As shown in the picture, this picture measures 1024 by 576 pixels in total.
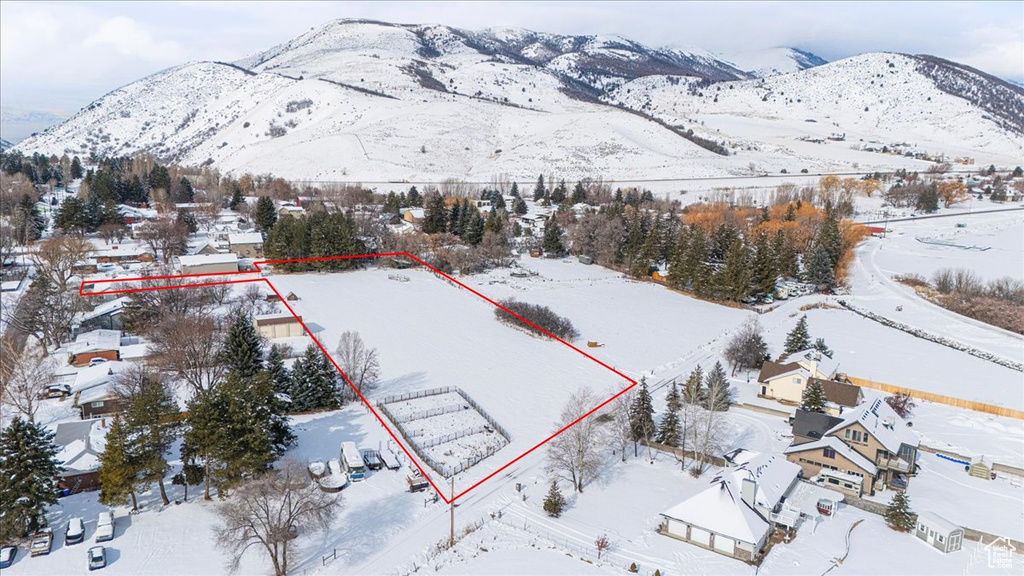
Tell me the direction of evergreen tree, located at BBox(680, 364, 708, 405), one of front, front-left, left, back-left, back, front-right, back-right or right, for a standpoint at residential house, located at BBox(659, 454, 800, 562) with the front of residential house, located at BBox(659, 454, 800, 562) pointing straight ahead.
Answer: back-right

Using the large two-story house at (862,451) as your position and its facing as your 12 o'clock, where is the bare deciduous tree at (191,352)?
The bare deciduous tree is roughly at 1 o'clock from the large two-story house.

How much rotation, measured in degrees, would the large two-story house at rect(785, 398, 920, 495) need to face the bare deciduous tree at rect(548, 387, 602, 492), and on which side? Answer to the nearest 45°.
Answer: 0° — it already faces it

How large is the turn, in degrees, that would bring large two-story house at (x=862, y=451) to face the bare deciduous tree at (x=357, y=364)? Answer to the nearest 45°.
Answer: approximately 45° to its right

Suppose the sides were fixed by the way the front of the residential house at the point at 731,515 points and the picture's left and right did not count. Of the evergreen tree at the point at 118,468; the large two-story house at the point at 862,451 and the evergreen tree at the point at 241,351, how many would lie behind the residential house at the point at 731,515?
1

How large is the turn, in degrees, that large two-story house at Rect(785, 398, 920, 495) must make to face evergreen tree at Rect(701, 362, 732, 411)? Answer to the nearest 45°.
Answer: approximately 90° to its right

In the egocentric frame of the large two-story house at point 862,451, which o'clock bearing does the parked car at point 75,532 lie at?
The parked car is roughly at 12 o'clock from the large two-story house.

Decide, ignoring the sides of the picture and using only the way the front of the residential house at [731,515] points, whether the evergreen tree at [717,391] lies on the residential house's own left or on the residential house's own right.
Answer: on the residential house's own right

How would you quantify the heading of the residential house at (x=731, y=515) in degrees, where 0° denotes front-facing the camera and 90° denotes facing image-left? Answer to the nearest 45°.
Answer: approximately 45°

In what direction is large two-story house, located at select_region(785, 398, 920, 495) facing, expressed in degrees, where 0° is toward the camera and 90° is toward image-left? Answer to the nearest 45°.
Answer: approximately 45°
